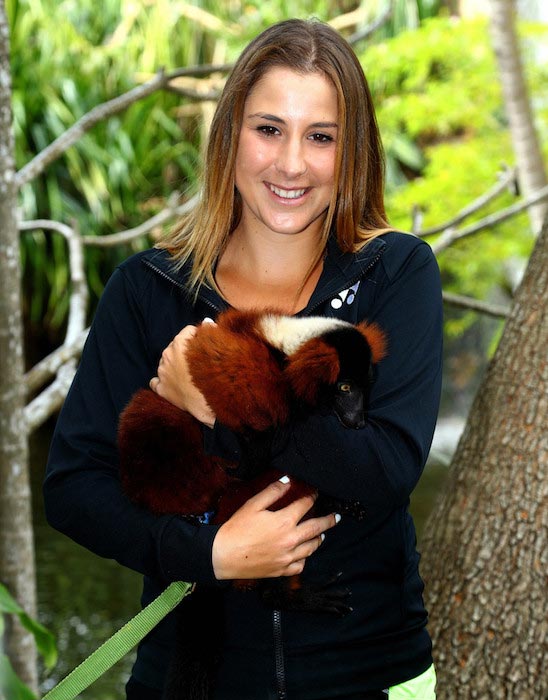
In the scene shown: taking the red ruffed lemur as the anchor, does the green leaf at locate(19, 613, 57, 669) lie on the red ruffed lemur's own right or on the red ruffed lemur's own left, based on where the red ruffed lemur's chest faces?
on the red ruffed lemur's own right

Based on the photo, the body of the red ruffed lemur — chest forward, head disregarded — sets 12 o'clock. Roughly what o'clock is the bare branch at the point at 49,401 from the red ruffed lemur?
The bare branch is roughly at 8 o'clock from the red ruffed lemur.

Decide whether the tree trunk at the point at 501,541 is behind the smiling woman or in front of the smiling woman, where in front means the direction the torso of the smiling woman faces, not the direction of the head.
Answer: behind

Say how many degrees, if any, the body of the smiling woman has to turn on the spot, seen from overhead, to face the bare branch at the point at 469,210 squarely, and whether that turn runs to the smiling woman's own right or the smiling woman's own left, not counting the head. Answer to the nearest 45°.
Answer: approximately 180°

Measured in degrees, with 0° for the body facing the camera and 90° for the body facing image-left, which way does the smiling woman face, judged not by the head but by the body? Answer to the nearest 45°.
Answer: approximately 0°

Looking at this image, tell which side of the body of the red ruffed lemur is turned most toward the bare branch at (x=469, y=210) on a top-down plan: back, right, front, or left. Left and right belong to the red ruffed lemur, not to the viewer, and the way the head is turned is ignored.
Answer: left

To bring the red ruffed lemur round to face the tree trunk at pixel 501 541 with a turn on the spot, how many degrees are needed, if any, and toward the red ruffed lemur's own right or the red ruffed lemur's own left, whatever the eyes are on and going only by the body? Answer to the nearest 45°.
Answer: approximately 45° to the red ruffed lemur's own left

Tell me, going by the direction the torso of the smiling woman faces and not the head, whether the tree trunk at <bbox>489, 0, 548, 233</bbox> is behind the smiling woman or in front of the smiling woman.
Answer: behind

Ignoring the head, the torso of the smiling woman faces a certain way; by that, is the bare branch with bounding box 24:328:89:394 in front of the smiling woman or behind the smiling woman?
behind

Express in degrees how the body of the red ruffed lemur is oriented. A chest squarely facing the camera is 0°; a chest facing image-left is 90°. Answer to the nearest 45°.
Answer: approximately 270°

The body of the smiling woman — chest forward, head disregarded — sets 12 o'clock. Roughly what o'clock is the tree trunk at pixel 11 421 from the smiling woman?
The tree trunk is roughly at 5 o'clock from the smiling woman.

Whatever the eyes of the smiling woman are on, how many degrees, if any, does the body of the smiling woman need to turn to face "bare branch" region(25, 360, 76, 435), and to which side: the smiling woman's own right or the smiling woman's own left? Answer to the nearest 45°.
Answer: approximately 135° to the smiling woman's own right
